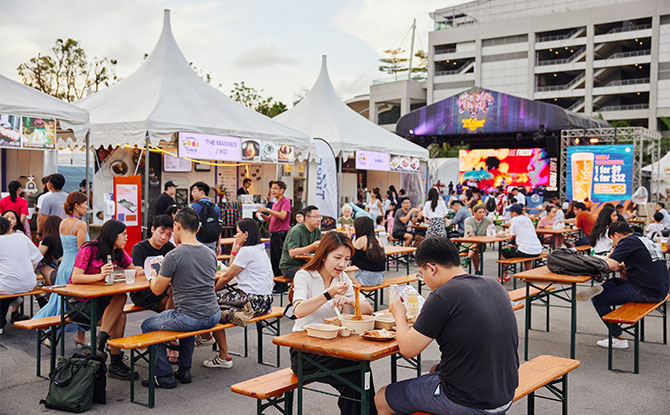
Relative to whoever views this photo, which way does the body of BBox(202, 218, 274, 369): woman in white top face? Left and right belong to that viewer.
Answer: facing to the left of the viewer

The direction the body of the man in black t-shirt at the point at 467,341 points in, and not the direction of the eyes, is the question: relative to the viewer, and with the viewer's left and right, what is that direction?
facing away from the viewer and to the left of the viewer

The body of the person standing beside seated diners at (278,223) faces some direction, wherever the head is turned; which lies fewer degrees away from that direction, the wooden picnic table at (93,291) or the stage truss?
the wooden picnic table

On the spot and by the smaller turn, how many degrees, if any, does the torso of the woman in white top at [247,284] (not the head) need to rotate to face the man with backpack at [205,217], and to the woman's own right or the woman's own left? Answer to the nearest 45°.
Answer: approximately 90° to the woman's own right

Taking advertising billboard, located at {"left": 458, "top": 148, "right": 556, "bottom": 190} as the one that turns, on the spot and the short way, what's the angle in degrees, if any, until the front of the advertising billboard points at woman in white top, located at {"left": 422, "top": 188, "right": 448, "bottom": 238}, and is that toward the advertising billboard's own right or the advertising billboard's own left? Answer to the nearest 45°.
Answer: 0° — it already faces them

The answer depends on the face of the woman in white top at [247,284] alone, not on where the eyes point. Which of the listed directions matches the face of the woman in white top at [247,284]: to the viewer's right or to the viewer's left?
to the viewer's left

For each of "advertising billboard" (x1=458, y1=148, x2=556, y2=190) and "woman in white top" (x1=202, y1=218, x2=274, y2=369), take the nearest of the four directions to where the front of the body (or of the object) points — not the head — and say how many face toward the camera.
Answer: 1

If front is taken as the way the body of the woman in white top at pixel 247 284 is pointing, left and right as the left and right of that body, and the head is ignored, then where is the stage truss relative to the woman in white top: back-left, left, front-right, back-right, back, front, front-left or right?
back-right

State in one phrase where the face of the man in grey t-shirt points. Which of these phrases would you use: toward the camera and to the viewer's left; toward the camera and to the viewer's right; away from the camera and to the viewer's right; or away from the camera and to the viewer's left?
away from the camera and to the viewer's left

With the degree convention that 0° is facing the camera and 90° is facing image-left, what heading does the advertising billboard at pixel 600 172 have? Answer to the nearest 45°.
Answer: approximately 0°

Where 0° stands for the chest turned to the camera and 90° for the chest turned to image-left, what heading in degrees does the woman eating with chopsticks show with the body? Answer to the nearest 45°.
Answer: approximately 315°

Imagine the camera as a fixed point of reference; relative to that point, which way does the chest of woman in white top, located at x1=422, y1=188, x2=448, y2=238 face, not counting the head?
away from the camera

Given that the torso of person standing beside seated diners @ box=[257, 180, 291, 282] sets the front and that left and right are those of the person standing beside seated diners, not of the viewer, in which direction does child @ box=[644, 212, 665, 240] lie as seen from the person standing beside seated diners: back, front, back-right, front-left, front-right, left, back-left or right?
back-left
